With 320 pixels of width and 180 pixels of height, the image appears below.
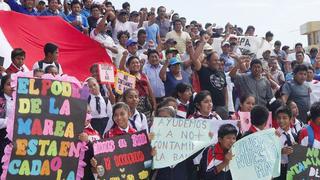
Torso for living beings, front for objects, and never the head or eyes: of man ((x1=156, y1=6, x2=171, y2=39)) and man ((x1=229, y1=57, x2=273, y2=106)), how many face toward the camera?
2

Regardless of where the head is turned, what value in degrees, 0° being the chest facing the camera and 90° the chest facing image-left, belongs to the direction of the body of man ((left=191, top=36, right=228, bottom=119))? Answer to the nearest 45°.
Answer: approximately 315°

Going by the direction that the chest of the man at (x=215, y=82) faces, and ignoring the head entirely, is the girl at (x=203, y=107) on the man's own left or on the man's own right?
on the man's own right

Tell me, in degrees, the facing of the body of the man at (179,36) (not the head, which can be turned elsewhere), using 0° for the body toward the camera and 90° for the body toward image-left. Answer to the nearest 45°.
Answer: approximately 0°

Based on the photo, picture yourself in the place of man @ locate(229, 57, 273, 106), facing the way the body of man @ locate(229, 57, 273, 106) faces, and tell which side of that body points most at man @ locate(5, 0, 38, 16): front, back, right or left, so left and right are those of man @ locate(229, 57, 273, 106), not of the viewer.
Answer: right

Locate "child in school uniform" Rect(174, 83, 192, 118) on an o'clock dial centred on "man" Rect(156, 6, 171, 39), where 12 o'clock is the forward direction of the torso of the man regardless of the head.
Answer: The child in school uniform is roughly at 12 o'clock from the man.

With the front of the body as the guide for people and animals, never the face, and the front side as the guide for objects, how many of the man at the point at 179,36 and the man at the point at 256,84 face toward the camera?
2

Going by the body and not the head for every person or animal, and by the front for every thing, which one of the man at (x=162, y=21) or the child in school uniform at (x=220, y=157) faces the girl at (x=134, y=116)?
the man

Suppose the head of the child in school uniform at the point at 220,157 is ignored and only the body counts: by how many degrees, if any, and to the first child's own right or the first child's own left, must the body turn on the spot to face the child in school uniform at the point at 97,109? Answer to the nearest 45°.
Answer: approximately 180°
